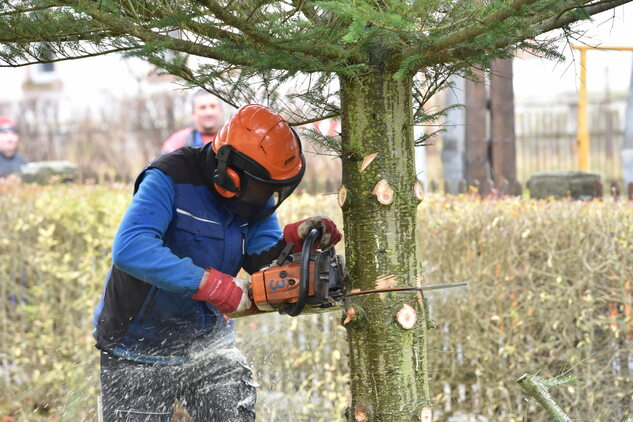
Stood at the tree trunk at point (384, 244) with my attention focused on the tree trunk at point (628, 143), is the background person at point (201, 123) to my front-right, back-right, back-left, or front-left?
front-left

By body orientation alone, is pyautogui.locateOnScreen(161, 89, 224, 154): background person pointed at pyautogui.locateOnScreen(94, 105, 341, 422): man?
yes

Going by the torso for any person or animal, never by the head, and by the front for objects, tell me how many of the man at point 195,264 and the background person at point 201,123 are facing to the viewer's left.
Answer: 0

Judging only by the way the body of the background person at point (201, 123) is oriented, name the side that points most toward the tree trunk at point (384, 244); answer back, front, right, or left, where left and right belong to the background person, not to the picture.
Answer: front

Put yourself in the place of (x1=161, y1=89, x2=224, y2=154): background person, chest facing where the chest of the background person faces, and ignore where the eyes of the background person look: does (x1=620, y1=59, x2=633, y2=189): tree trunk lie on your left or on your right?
on your left

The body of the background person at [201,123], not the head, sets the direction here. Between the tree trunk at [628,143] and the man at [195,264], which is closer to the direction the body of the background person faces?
the man

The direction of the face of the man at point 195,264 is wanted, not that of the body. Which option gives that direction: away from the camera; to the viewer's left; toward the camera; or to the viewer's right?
to the viewer's right

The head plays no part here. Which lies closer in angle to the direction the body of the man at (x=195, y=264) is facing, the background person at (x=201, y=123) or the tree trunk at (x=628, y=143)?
the tree trunk

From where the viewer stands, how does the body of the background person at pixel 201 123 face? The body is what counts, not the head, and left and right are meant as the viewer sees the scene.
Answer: facing the viewer

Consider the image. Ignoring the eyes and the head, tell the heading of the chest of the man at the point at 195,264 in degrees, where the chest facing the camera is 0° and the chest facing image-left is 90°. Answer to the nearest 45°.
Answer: approximately 315°

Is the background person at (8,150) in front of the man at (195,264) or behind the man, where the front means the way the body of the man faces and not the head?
behind

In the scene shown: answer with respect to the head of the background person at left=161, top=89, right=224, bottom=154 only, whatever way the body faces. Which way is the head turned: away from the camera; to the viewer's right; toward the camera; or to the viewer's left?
toward the camera
